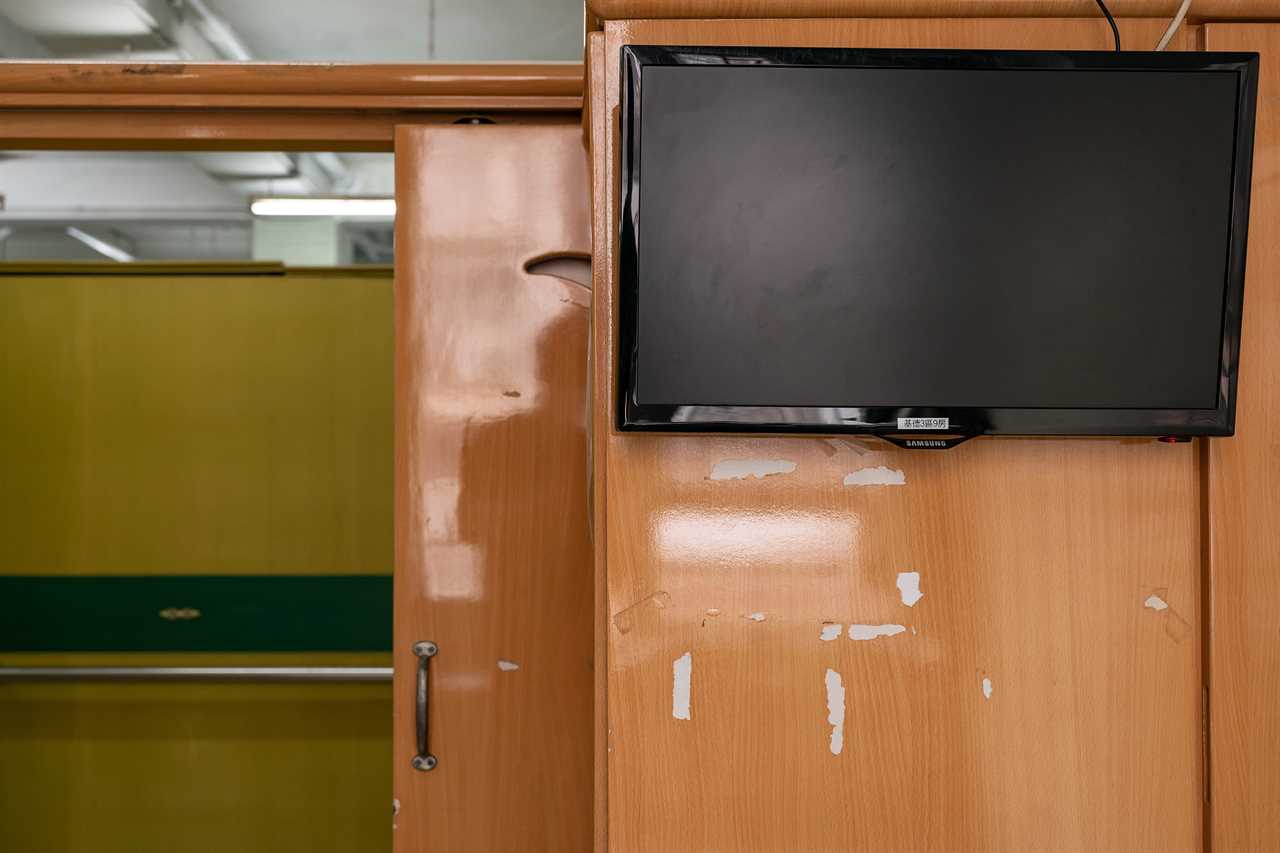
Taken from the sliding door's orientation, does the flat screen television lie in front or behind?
in front

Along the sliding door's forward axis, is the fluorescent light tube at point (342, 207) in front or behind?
behind

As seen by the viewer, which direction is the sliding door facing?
toward the camera

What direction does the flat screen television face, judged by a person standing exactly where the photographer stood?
facing the viewer

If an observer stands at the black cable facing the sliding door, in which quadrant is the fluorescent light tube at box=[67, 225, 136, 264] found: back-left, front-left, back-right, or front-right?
front-right

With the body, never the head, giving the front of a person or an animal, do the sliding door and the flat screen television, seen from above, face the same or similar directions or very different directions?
same or similar directions

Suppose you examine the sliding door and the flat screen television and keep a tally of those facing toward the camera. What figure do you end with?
2

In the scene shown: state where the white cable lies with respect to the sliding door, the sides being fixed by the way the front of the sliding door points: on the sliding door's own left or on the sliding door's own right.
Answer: on the sliding door's own left

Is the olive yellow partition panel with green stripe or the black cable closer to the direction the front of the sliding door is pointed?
the black cable

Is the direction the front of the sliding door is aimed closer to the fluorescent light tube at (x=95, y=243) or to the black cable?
the black cable

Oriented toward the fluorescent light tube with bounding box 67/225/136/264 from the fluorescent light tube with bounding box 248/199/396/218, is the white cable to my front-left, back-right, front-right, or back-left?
back-left
